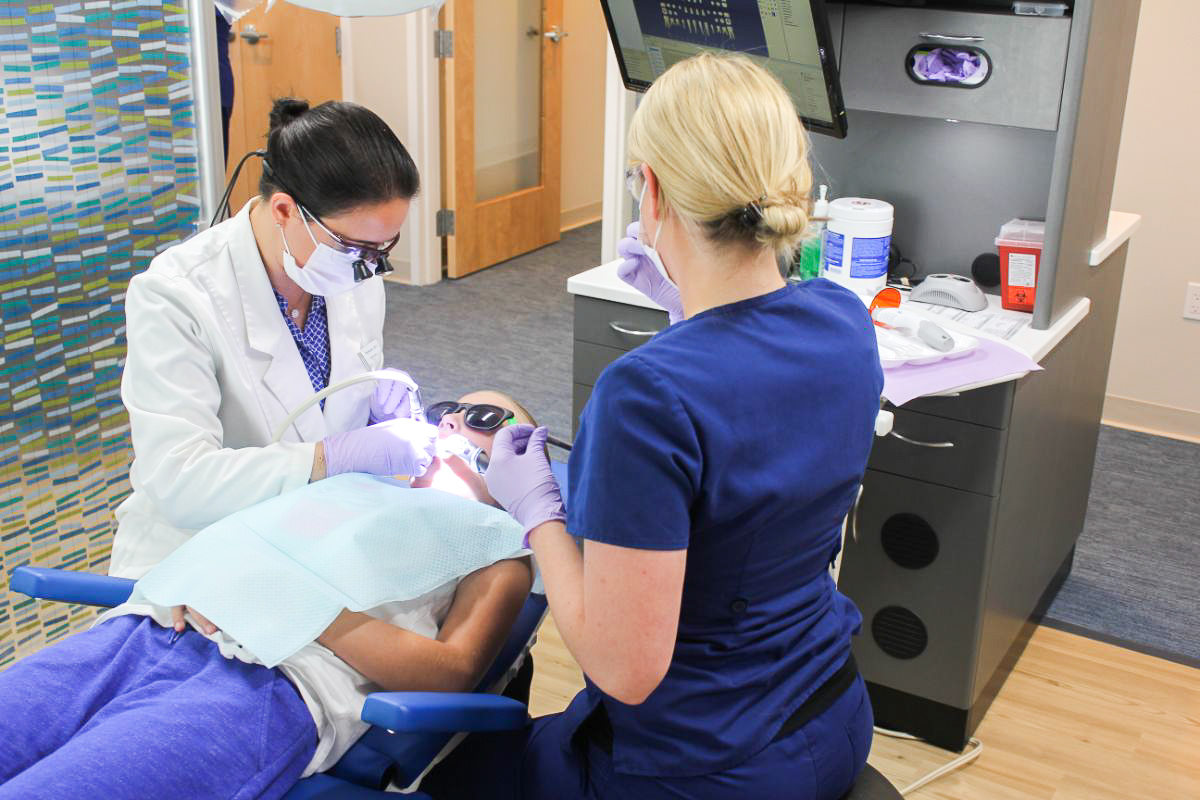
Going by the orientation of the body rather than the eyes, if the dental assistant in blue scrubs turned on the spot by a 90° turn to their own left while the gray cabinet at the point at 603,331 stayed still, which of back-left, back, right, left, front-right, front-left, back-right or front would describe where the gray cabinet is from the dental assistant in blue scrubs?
back-right

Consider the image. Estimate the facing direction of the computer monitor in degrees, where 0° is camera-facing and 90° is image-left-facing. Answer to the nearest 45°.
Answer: approximately 45°

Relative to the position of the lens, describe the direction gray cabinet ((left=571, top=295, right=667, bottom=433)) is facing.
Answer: facing the viewer and to the left of the viewer

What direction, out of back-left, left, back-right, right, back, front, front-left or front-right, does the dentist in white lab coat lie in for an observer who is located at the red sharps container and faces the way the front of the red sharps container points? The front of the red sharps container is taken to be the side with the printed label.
front-right

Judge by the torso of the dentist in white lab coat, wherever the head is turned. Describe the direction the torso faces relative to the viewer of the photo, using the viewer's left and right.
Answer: facing the viewer and to the right of the viewer

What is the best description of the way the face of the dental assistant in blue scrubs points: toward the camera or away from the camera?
away from the camera

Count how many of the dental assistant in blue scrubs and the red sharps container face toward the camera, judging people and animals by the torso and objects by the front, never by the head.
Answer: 1

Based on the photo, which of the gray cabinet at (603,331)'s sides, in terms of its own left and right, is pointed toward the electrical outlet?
back

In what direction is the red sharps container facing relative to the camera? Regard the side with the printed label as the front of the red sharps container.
toward the camera

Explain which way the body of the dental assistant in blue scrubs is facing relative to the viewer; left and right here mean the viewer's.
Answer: facing away from the viewer and to the left of the viewer
